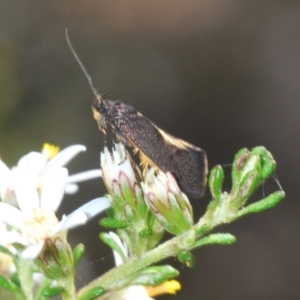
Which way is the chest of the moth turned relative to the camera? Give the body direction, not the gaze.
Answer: to the viewer's left
